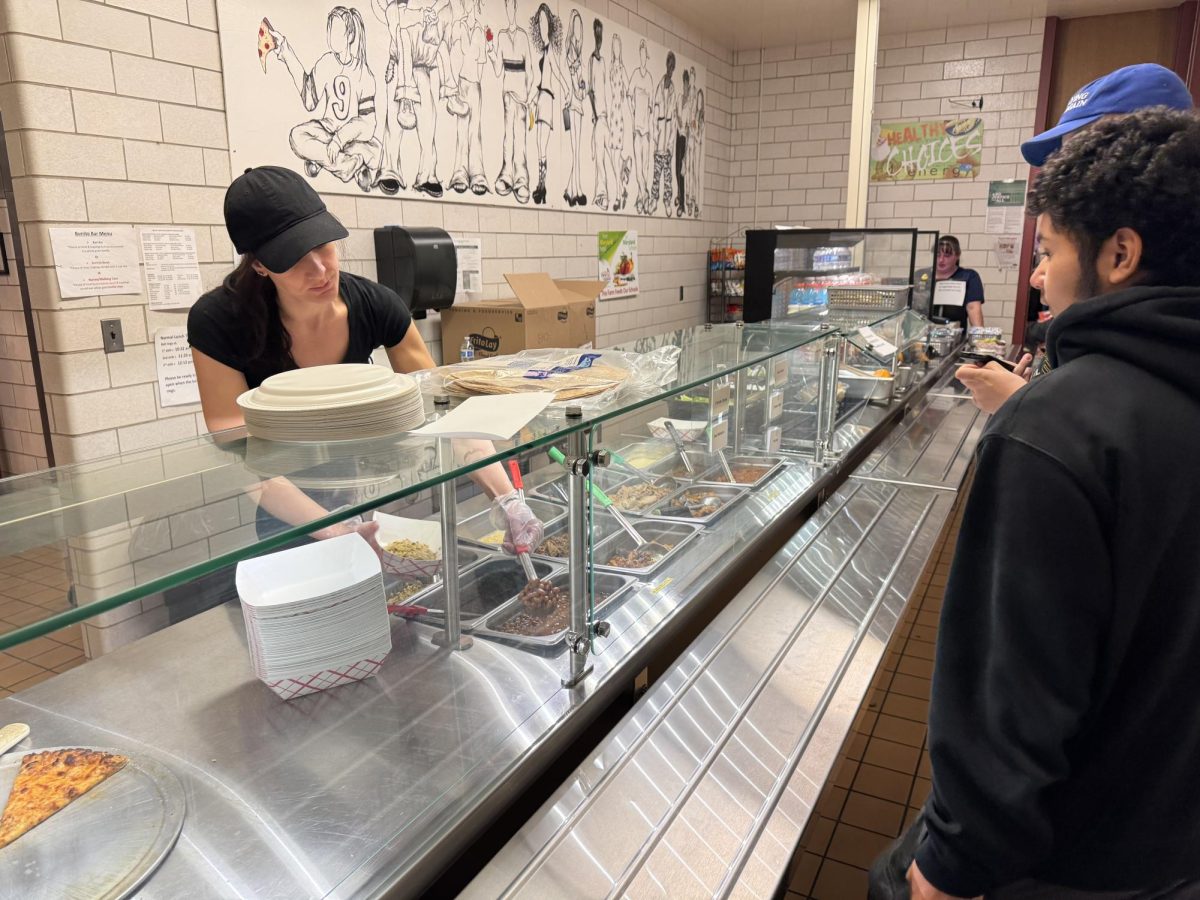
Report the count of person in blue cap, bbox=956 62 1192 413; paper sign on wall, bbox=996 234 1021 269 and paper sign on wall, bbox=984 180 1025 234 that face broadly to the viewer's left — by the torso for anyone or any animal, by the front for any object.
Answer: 1

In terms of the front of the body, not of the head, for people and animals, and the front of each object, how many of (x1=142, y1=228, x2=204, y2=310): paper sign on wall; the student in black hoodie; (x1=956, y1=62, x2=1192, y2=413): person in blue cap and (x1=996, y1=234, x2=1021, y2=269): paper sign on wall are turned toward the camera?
2

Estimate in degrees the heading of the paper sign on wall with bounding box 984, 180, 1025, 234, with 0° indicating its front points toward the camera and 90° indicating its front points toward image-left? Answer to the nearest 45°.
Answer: approximately 0°

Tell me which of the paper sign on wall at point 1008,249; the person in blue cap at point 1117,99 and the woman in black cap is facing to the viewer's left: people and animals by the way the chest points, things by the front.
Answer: the person in blue cap

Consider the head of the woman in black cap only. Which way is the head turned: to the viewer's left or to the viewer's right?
to the viewer's right

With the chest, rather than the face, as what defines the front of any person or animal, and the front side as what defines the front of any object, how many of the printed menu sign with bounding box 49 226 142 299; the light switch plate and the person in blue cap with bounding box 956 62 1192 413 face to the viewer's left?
1

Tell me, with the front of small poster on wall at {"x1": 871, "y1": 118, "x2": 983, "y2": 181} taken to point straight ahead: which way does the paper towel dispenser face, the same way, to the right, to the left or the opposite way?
to the left

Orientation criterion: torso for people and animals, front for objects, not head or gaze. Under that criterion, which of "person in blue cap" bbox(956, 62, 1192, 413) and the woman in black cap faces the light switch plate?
the person in blue cap

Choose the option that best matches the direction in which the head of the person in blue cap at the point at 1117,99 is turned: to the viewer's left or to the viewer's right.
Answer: to the viewer's left

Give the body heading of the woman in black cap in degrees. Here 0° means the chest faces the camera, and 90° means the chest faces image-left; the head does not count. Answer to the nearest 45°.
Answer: approximately 315°

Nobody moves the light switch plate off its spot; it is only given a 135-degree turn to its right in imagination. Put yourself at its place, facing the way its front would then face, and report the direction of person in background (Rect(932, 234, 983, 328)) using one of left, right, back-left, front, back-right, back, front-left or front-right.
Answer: back-right

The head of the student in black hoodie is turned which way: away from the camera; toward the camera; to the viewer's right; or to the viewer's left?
to the viewer's left

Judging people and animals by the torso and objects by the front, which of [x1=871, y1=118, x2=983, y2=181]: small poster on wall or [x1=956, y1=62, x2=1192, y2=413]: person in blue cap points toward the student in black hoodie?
the small poster on wall

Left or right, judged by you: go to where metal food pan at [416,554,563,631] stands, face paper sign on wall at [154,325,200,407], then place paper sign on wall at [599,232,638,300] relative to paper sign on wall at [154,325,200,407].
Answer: right
